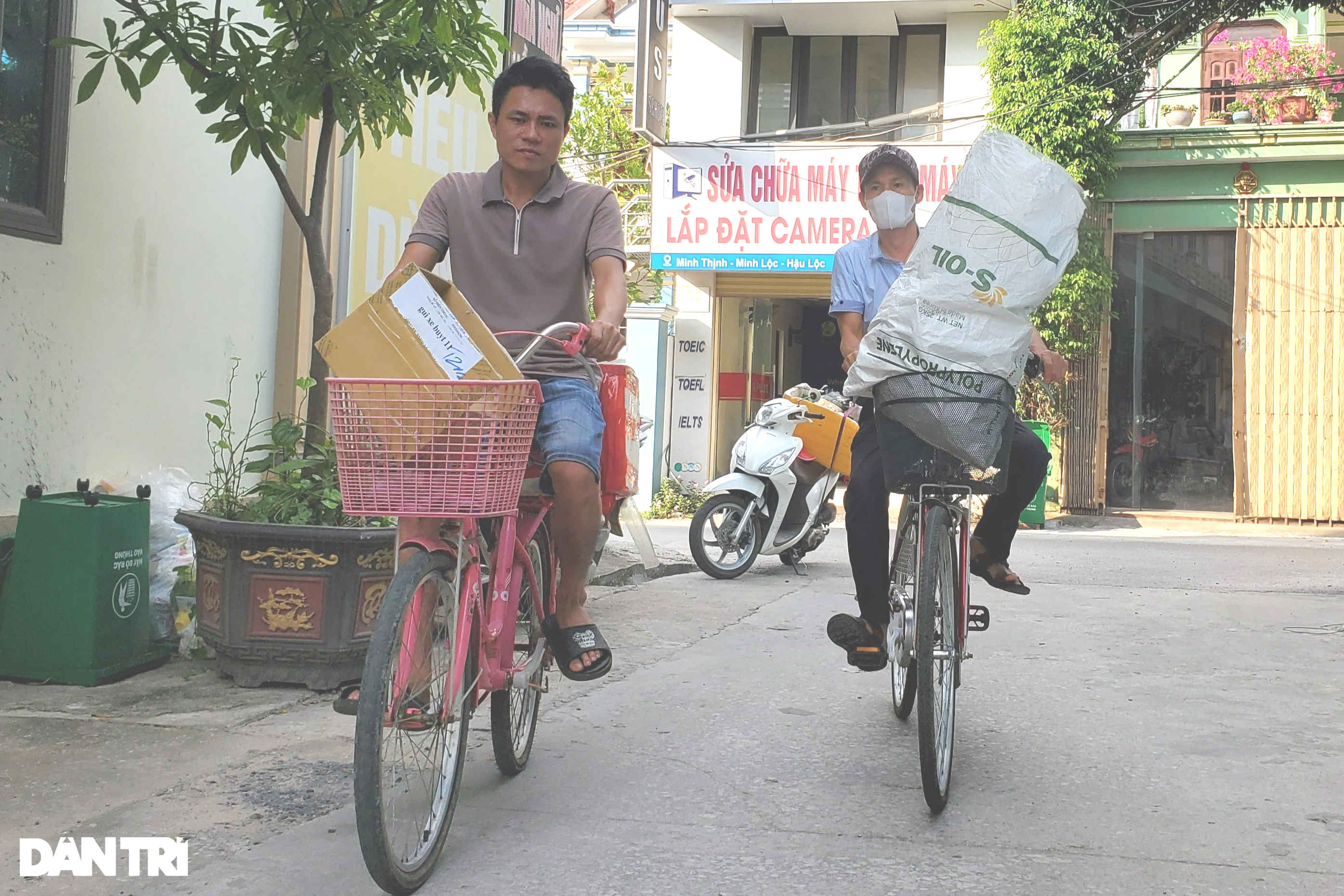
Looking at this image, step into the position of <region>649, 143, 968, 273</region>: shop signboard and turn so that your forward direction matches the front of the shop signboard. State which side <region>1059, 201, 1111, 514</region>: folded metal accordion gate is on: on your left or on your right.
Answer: on your left

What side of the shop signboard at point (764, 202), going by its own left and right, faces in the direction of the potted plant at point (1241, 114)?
left

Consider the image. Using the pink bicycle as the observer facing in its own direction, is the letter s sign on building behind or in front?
behind

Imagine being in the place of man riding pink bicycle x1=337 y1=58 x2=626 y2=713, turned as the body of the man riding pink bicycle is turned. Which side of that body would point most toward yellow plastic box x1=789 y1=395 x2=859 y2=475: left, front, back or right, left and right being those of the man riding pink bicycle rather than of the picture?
back

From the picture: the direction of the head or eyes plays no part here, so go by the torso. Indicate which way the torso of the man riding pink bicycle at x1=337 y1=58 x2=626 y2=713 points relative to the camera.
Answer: toward the camera

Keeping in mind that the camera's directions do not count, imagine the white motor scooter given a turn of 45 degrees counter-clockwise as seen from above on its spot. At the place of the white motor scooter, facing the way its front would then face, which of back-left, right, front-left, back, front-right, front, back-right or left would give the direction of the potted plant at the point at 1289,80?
back-left

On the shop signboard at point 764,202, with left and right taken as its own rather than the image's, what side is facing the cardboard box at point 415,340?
front

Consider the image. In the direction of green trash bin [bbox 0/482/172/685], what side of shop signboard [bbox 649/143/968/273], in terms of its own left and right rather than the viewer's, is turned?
front

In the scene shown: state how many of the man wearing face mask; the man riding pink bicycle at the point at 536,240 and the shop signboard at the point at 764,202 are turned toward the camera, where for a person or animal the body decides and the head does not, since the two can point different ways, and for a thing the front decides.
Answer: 3

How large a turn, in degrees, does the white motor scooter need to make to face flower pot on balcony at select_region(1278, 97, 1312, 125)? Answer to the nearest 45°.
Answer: approximately 180°

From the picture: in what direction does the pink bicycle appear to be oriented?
toward the camera

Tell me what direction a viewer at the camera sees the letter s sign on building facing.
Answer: facing the viewer and to the right of the viewer

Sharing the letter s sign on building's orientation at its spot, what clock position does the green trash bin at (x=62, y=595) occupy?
The green trash bin is roughly at 2 o'clock from the letter s sign on building.

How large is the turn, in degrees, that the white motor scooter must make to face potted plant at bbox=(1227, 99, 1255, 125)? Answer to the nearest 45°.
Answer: approximately 180°

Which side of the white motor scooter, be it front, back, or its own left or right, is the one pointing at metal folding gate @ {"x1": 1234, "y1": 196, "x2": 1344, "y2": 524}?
back
